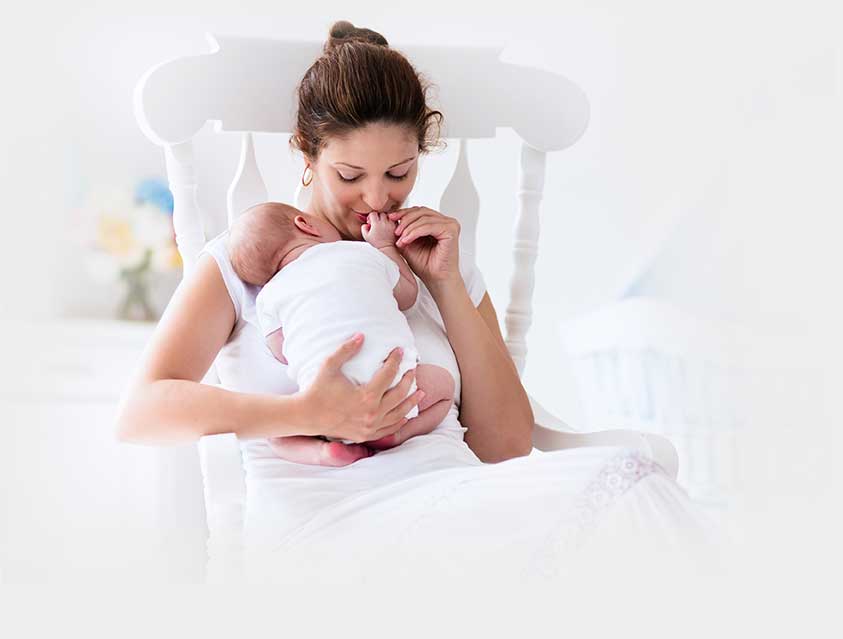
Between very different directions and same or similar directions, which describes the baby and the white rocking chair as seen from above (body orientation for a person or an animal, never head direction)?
very different directions

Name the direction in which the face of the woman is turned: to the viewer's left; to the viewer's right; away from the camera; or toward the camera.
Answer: toward the camera

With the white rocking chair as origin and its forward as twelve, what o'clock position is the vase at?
The vase is roughly at 5 o'clock from the white rocking chair.

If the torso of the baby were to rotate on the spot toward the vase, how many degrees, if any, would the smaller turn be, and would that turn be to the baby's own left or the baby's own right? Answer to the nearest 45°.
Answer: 0° — they already face it

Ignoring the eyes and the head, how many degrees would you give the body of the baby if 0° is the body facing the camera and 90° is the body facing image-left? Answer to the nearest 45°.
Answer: approximately 180°

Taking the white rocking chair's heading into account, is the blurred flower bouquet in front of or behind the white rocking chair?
behind

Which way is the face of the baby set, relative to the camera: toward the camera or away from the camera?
away from the camera

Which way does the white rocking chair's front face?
toward the camera

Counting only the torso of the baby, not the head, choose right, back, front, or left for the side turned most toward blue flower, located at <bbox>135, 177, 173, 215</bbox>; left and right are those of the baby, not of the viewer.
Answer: front

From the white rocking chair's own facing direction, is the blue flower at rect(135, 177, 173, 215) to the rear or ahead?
to the rear

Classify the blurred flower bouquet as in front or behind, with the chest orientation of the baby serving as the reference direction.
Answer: in front
